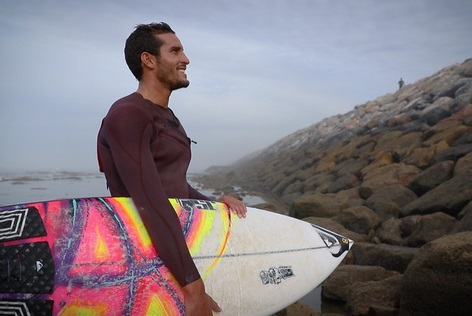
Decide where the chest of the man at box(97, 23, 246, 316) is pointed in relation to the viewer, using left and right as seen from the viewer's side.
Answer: facing to the right of the viewer

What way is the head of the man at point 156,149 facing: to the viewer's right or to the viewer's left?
to the viewer's right

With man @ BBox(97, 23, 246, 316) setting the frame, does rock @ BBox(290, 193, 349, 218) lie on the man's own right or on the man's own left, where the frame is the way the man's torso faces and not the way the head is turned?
on the man's own left

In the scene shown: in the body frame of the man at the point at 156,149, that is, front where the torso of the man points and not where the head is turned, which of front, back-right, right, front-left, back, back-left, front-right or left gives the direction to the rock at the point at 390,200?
front-left

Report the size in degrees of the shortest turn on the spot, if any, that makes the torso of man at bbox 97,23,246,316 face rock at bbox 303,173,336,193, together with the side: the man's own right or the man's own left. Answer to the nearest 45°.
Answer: approximately 45° to the man's own left

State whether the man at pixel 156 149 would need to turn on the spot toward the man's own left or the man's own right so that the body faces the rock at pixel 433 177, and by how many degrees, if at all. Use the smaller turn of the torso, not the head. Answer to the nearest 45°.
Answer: approximately 45° to the man's own left

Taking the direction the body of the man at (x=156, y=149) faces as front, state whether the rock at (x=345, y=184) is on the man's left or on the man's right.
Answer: on the man's left

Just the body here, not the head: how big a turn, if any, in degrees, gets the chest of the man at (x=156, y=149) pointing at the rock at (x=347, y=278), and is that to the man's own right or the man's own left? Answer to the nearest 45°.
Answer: approximately 45° to the man's own left
